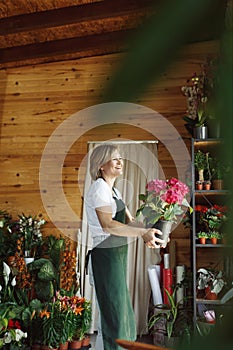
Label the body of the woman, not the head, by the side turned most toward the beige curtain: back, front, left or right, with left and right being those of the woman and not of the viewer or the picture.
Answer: left

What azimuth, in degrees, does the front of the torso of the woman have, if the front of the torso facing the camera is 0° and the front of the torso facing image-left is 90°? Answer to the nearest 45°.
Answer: approximately 270°

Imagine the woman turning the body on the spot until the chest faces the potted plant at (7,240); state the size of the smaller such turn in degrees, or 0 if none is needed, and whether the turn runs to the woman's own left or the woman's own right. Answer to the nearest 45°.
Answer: approximately 135° to the woman's own left

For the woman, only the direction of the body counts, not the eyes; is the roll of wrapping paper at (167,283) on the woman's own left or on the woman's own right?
on the woman's own left

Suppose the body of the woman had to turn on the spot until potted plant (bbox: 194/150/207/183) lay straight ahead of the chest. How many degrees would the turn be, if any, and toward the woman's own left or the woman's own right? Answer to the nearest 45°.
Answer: approximately 45° to the woman's own left

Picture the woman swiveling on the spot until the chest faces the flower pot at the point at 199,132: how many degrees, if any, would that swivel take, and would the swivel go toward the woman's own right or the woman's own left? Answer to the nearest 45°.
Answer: approximately 45° to the woman's own left

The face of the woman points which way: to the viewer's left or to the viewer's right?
to the viewer's right
